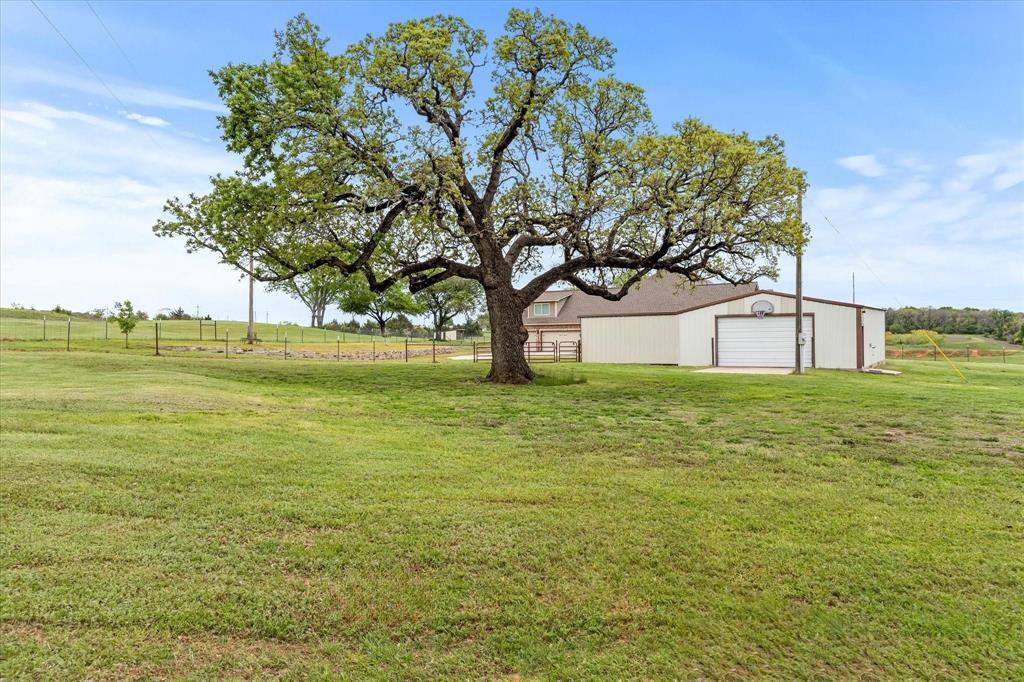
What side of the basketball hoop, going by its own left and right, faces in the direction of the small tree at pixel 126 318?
right

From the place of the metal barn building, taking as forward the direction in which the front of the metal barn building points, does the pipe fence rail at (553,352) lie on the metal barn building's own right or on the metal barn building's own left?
on the metal barn building's own right

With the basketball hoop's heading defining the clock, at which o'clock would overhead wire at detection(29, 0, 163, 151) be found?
The overhead wire is roughly at 1 o'clock from the basketball hoop.

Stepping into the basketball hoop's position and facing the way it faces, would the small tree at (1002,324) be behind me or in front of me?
behind

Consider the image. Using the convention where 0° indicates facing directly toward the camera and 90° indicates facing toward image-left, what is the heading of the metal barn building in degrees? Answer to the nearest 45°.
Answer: approximately 0°

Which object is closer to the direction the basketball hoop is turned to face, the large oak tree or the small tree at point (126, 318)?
the large oak tree

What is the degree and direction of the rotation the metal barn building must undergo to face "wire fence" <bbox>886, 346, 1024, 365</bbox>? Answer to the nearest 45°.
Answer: approximately 135° to its left

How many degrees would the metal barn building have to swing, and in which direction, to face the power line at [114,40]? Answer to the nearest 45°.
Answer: approximately 45° to its right

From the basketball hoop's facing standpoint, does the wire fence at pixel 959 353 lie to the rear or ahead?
to the rear

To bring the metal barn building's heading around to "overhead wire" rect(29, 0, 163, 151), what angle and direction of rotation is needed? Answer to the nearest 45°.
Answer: approximately 45° to its right
